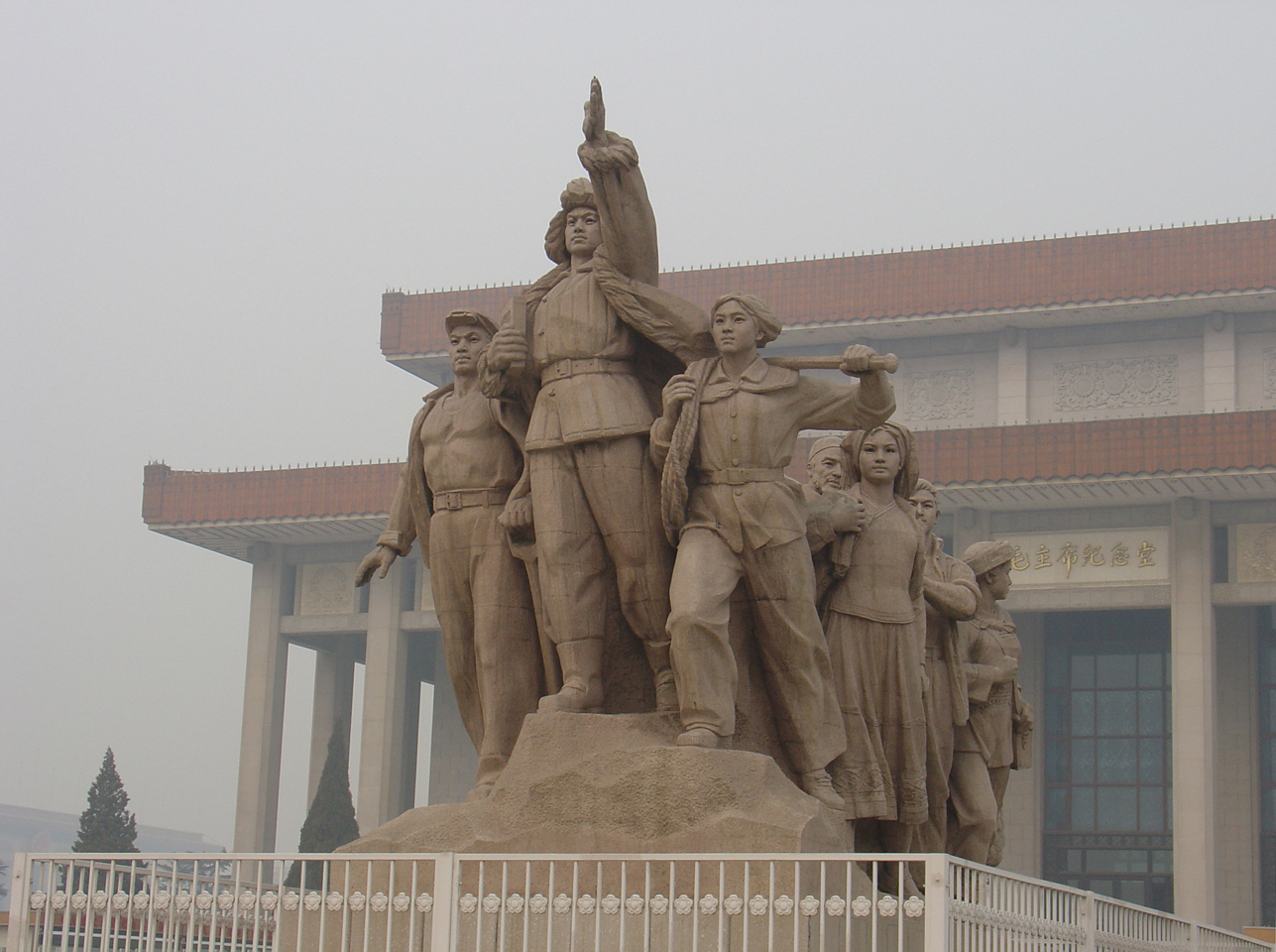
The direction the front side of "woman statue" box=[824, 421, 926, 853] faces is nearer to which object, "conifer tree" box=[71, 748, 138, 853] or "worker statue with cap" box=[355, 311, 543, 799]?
the worker statue with cap

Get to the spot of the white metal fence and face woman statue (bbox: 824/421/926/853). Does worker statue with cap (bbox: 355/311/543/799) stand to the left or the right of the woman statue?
left

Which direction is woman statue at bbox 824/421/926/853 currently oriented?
toward the camera

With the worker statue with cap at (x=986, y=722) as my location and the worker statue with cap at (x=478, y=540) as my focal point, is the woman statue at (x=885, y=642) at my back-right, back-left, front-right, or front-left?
front-left

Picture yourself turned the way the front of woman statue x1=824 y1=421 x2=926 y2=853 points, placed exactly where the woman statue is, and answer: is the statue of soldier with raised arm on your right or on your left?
on your right

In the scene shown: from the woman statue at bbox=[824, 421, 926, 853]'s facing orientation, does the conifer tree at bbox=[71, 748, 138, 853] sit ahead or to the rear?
to the rear

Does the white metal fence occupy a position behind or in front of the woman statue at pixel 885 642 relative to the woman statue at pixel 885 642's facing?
in front

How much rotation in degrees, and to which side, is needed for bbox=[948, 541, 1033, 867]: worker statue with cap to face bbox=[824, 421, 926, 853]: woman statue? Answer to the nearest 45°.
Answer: approximately 45° to its right

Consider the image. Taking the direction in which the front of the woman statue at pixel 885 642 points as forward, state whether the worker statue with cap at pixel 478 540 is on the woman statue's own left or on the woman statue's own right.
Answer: on the woman statue's own right

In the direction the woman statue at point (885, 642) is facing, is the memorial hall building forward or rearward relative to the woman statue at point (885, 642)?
rearward
